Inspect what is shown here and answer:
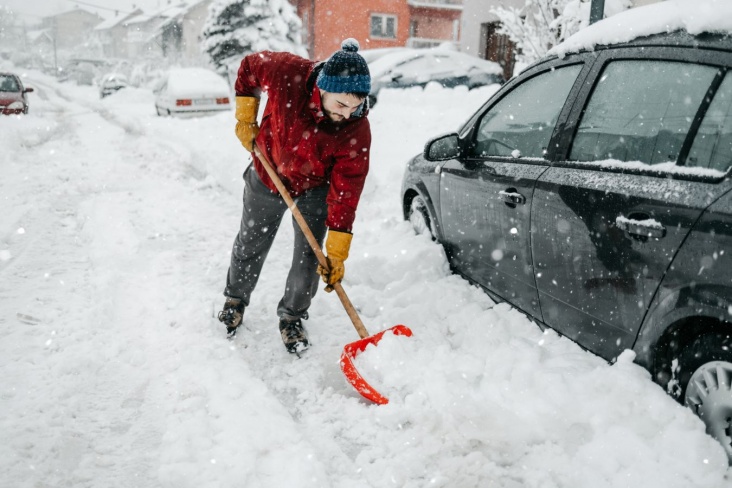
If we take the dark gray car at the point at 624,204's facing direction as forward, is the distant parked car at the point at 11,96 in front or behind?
in front

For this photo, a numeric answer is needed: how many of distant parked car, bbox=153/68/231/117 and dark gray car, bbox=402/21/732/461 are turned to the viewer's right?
0

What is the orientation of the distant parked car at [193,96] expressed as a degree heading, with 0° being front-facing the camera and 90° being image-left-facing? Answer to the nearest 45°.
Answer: approximately 180°

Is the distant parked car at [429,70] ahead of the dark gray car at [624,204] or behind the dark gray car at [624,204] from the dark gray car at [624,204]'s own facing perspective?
ahead

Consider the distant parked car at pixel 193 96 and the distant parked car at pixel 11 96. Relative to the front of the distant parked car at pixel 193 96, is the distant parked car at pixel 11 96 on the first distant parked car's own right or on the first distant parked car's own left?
on the first distant parked car's own left

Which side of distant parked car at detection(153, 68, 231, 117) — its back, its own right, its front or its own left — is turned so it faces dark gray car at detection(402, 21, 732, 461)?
back

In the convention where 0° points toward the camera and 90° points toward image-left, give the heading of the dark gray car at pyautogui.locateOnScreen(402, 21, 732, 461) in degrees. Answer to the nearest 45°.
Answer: approximately 135°

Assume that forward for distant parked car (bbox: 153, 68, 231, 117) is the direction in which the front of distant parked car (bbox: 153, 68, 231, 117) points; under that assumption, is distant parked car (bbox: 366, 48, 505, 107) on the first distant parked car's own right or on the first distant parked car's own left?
on the first distant parked car's own right

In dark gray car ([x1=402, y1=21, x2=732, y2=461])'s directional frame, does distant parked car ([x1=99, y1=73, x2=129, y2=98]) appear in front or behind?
in front
